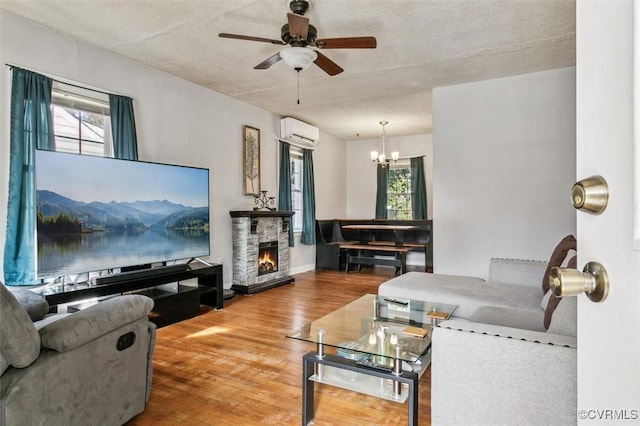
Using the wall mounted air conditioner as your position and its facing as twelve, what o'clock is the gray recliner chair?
The gray recliner chair is roughly at 2 o'clock from the wall mounted air conditioner.

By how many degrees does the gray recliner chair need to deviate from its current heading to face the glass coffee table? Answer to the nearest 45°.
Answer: approximately 45° to its right

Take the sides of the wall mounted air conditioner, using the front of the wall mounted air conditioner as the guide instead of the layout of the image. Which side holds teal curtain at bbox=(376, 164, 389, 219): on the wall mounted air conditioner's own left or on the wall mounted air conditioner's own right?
on the wall mounted air conditioner's own left

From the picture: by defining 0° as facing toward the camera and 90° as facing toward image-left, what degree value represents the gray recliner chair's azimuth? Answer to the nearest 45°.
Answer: approximately 225°

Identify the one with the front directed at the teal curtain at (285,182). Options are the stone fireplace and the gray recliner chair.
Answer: the gray recliner chair

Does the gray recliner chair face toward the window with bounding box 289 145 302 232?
yes

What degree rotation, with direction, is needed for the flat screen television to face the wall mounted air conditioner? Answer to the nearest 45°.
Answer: approximately 90° to its left

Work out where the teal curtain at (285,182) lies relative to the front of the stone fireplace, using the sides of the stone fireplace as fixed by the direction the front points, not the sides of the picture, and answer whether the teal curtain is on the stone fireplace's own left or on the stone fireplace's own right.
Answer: on the stone fireplace's own left

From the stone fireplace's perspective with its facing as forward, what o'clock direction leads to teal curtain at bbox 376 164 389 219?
The teal curtain is roughly at 9 o'clock from the stone fireplace.

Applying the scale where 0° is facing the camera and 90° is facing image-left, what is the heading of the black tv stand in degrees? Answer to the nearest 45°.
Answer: approximately 315°
